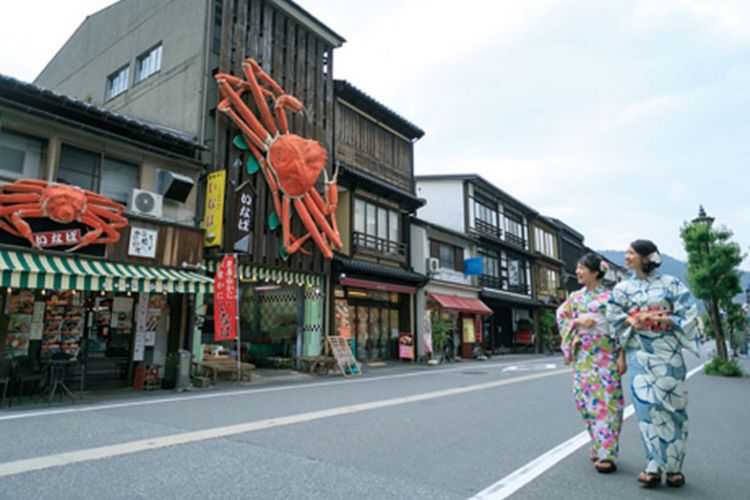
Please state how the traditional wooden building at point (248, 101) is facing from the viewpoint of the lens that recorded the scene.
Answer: facing the viewer and to the right of the viewer

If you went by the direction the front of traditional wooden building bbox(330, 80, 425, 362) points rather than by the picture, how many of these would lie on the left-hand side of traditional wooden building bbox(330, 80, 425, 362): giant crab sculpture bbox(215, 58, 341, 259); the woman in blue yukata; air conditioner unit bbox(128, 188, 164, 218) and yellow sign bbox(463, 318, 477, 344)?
1

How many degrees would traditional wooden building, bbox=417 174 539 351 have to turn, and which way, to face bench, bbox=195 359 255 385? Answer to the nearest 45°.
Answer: approximately 45° to its right

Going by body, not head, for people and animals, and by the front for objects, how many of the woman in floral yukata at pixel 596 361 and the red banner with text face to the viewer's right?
0

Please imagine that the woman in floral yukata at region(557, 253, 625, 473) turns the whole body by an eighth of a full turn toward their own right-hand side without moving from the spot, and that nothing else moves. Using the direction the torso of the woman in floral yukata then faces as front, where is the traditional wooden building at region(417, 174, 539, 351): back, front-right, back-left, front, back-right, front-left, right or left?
right

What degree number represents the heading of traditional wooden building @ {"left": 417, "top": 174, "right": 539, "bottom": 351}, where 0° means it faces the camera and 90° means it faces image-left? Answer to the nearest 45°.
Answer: approximately 315°

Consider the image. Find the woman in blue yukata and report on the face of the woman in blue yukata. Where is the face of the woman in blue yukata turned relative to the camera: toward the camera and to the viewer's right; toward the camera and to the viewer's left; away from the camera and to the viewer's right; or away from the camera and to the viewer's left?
toward the camera and to the viewer's left
